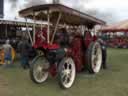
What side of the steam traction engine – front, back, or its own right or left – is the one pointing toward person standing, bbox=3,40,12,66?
right

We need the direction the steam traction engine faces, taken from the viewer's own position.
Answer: facing the viewer and to the left of the viewer
